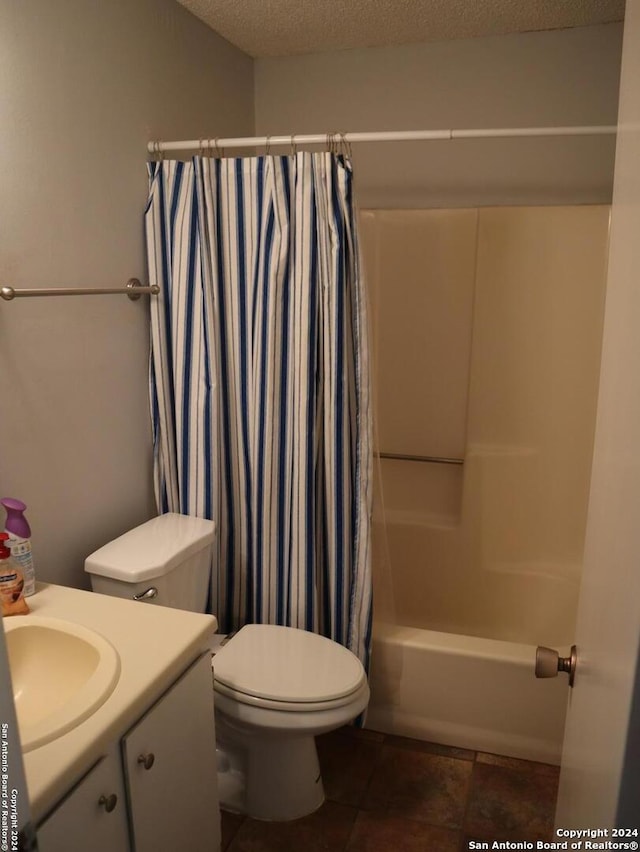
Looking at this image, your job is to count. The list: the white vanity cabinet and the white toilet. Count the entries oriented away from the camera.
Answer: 0

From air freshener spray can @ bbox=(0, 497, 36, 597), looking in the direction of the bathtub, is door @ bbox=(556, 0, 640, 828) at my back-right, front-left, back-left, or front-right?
front-right

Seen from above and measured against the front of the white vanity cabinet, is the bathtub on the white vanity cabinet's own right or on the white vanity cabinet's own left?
on the white vanity cabinet's own left

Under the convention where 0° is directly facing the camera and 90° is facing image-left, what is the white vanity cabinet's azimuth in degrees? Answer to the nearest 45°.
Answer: approximately 315°

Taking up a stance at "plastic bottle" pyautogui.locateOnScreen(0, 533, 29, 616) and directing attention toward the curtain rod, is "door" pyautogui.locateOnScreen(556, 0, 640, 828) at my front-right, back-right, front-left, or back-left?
front-right

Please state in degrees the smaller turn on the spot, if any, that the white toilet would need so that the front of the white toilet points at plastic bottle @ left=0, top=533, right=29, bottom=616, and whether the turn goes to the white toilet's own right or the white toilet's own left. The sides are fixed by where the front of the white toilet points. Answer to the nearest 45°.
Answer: approximately 90° to the white toilet's own right

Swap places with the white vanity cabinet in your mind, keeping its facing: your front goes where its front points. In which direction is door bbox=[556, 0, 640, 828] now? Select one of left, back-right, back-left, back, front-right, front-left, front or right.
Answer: front

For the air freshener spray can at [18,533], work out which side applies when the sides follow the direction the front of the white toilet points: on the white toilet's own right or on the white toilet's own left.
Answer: on the white toilet's own right

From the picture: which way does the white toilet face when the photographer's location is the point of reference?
facing the viewer and to the right of the viewer

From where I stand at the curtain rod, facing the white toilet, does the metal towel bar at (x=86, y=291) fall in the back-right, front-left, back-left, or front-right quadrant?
front-right
